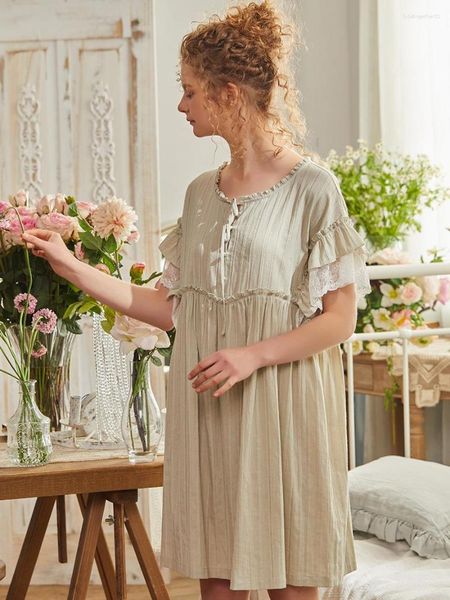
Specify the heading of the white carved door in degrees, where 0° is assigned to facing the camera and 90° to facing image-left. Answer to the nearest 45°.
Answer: approximately 0°

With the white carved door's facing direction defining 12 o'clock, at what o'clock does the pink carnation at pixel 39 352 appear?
The pink carnation is roughly at 12 o'clock from the white carved door.

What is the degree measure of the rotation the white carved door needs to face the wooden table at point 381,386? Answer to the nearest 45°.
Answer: approximately 90° to its left

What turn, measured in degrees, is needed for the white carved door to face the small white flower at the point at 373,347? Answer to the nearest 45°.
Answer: approximately 90° to its left

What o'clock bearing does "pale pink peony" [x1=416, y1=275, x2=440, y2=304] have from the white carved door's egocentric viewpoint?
The pale pink peony is roughly at 9 o'clock from the white carved door.

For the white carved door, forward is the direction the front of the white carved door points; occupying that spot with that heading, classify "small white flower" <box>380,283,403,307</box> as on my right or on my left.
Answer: on my left

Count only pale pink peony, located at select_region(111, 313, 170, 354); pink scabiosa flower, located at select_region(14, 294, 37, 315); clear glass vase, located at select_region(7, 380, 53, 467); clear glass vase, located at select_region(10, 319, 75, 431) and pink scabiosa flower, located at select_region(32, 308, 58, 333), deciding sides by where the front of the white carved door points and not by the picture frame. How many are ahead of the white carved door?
5

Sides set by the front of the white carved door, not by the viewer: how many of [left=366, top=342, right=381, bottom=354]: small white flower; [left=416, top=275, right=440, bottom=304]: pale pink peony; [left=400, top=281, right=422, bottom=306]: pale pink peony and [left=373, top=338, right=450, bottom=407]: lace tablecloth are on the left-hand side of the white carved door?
4

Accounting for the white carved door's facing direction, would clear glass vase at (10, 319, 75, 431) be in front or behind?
in front

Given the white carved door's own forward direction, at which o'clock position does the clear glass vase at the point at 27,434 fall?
The clear glass vase is roughly at 12 o'clock from the white carved door.

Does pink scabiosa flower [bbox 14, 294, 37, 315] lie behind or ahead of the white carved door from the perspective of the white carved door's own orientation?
ahead
